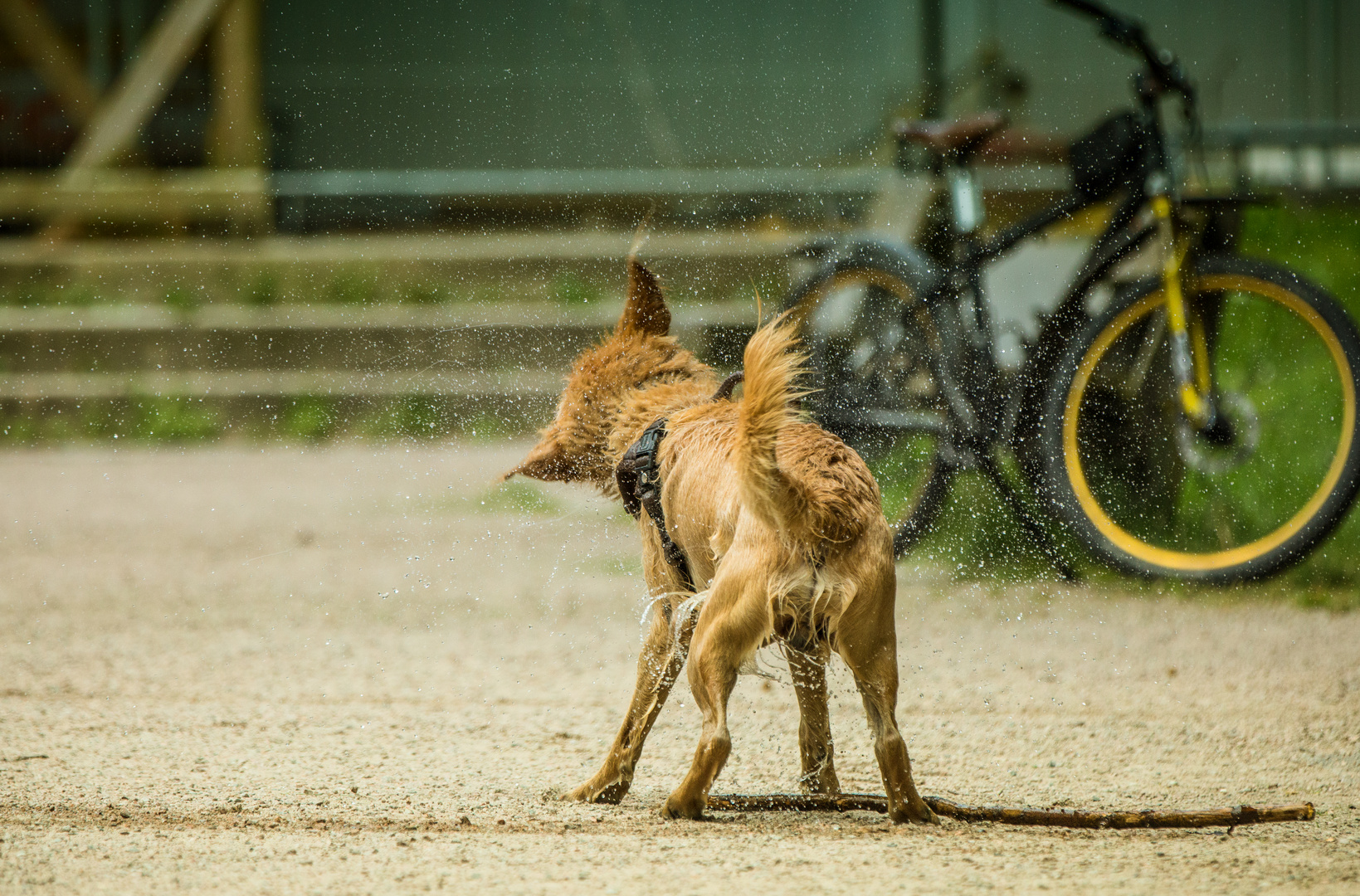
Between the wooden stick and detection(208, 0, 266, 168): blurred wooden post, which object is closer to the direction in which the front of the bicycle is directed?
the wooden stick

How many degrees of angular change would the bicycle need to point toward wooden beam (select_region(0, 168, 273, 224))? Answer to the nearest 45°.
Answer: approximately 180°

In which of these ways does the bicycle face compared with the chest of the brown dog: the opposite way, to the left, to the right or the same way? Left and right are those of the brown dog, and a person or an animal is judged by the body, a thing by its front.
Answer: the opposite way

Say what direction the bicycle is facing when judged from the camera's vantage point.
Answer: facing the viewer and to the right of the viewer

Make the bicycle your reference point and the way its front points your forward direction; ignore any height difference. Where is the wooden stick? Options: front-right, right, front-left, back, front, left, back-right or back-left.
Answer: front-right

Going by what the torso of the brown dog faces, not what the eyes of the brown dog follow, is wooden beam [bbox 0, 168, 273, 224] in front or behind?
in front

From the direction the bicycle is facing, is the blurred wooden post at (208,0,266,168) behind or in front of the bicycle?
behind

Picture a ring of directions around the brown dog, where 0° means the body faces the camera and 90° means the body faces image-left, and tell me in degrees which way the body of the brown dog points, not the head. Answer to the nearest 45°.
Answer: approximately 135°
